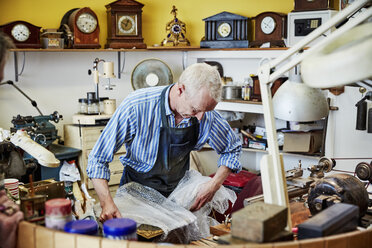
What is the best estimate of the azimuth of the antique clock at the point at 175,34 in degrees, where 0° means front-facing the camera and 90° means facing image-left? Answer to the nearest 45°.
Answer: approximately 0°

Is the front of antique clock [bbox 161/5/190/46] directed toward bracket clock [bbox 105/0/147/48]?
no

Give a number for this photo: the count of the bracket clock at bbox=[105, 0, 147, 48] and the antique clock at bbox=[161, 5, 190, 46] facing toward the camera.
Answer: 2

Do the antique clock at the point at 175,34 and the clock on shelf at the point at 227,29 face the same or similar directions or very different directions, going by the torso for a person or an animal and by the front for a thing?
same or similar directions

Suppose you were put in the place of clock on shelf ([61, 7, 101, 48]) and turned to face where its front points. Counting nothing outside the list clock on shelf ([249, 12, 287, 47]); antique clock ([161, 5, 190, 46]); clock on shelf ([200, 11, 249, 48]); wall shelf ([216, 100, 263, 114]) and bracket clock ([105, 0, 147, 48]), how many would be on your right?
0

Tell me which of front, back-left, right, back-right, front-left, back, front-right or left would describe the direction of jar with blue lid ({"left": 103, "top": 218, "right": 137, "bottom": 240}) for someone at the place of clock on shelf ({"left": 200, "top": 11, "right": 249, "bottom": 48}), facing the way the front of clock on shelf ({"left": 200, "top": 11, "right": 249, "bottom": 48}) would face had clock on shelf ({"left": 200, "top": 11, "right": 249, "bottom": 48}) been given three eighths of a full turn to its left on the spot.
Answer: back-right

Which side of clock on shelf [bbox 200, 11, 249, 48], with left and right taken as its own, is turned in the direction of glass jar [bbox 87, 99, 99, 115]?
right

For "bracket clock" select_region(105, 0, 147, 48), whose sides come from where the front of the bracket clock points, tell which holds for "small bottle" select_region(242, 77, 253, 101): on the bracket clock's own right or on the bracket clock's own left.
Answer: on the bracket clock's own left

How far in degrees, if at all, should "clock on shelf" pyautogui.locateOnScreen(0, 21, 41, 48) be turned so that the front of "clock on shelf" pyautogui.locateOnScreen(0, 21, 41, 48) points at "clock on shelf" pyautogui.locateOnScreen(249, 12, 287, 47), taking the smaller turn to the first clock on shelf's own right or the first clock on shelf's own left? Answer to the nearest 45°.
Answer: approximately 90° to the first clock on shelf's own left

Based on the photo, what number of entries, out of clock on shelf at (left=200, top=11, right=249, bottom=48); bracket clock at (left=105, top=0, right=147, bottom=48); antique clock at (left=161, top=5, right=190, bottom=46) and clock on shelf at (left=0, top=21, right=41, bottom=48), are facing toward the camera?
4

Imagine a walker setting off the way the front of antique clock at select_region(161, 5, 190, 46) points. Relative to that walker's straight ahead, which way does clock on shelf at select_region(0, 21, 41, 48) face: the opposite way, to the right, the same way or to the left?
the same way

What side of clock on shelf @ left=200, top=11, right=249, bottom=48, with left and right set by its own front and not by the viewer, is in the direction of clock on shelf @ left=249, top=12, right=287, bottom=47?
left

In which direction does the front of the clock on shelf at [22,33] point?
toward the camera

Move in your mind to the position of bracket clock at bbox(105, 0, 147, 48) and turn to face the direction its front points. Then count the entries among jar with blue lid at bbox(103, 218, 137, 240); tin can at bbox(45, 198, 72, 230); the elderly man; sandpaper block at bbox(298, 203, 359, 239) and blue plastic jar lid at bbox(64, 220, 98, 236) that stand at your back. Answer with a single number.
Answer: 0

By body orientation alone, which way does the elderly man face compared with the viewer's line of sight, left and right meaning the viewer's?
facing the viewer and to the right of the viewer
